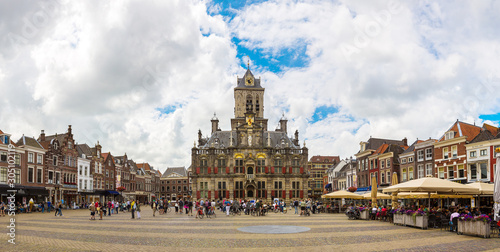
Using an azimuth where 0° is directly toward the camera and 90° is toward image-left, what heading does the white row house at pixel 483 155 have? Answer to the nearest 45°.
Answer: approximately 45°

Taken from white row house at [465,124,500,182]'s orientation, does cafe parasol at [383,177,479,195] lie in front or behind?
in front

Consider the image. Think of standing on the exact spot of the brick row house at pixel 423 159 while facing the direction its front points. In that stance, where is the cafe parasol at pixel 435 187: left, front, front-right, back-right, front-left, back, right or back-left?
front-left

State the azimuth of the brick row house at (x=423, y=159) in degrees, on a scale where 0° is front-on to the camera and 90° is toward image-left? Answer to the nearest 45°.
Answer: approximately 45°

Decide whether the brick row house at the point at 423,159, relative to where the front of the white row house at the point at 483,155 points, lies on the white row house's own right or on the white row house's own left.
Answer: on the white row house's own right

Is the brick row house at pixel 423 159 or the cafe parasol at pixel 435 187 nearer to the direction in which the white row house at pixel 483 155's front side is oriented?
the cafe parasol

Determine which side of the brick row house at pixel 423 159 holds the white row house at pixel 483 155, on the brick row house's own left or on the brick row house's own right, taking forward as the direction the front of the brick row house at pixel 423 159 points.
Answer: on the brick row house's own left
